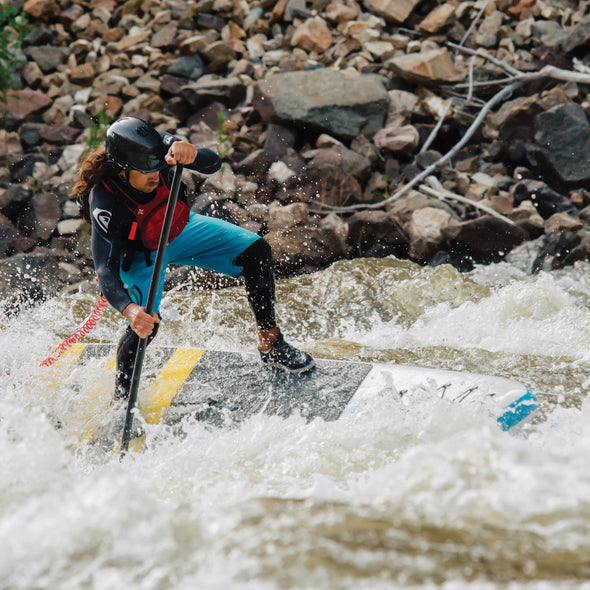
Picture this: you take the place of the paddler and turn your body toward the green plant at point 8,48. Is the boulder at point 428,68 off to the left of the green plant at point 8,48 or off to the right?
right

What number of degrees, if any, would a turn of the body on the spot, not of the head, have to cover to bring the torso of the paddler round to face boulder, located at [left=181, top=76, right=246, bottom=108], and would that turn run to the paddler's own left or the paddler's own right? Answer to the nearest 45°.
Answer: approximately 135° to the paddler's own left

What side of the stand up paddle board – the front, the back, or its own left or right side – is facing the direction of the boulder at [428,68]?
left

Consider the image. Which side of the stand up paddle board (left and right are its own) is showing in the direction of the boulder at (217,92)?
left

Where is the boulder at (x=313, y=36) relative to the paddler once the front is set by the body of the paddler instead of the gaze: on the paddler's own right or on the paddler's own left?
on the paddler's own left

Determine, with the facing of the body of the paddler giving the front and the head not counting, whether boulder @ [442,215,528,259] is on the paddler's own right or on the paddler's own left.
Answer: on the paddler's own left

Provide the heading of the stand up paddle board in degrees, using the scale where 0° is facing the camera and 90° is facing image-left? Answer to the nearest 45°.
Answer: approximately 270°

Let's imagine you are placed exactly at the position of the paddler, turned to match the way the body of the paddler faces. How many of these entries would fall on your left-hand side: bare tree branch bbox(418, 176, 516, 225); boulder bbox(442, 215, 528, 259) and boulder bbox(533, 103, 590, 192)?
3

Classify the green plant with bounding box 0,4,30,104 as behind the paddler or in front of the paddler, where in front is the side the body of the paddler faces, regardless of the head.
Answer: behind

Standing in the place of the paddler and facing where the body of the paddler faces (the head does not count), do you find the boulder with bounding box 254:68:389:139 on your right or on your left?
on your left

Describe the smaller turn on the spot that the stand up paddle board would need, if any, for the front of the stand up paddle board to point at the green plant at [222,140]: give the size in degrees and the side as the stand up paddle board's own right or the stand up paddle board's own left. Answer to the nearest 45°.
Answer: approximately 90° to the stand up paddle board's own left
